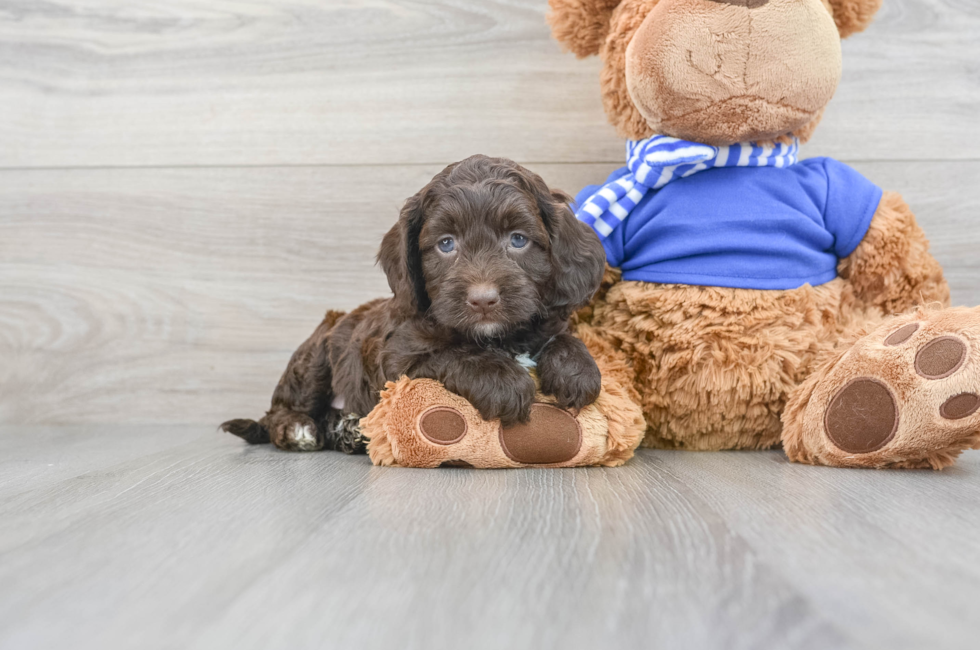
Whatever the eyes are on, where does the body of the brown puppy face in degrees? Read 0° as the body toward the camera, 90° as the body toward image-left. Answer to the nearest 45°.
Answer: approximately 315°

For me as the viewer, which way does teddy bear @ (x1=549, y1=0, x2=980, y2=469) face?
facing the viewer
